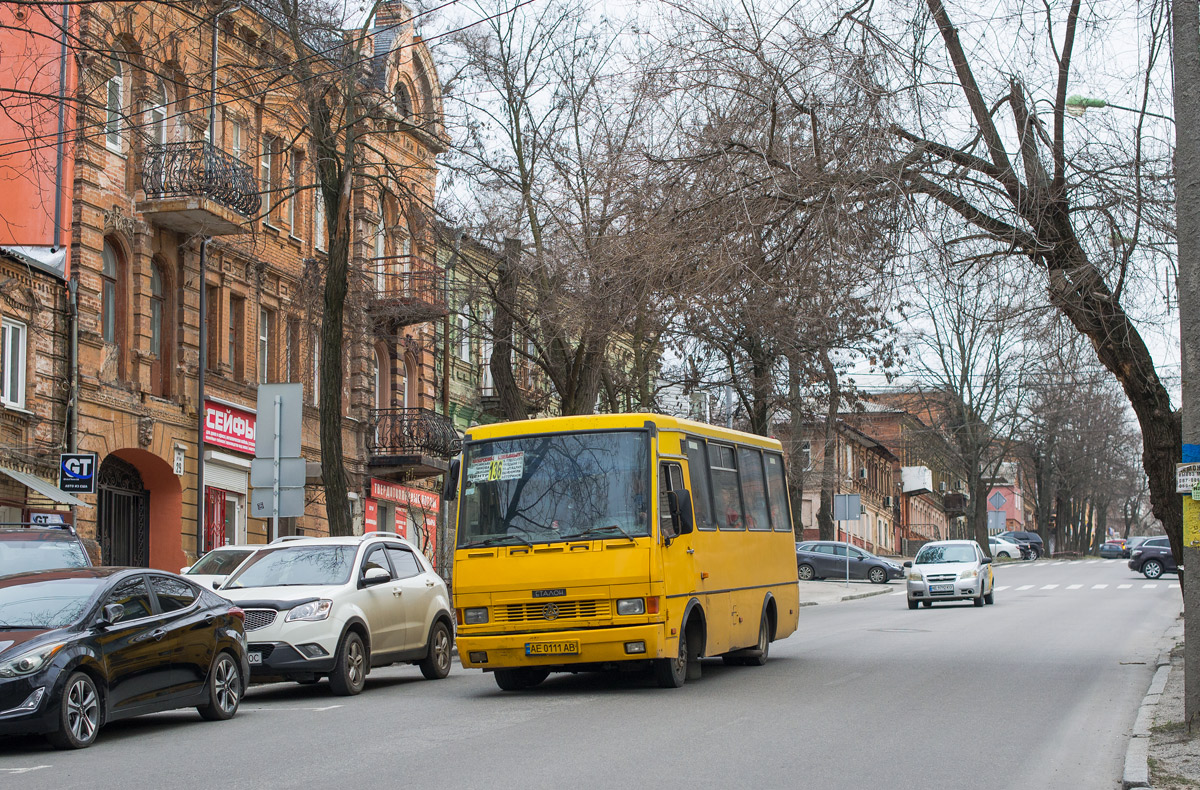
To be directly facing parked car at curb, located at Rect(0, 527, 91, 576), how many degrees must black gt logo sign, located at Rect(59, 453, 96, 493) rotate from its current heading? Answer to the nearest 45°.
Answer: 0° — it already faces it

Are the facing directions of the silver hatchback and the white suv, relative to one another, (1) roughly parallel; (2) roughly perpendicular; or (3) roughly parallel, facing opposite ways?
roughly parallel

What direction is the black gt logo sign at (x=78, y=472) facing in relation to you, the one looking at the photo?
facing the viewer

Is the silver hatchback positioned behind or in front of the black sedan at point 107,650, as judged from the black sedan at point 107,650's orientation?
behind

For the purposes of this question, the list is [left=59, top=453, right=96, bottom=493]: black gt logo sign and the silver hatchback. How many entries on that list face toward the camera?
2

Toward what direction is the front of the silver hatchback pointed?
toward the camera

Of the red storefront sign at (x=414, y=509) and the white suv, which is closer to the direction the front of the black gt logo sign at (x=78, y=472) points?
the white suv

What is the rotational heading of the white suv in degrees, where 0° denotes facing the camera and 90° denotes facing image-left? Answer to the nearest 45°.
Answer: approximately 45°

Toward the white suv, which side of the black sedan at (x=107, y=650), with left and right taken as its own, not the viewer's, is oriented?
back

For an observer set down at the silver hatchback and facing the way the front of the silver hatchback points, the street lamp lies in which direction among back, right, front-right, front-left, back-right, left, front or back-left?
front

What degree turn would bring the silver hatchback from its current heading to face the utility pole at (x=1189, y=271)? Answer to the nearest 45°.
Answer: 0° — it already faces it

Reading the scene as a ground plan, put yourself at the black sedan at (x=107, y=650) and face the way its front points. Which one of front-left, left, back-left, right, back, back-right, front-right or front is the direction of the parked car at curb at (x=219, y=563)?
back-right

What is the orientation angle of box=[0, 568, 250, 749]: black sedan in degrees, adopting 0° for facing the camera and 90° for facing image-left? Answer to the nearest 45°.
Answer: approximately 45°

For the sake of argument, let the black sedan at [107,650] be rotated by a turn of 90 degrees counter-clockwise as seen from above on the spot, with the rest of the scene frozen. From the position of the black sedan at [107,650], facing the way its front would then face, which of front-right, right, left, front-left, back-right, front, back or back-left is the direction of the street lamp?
front-left

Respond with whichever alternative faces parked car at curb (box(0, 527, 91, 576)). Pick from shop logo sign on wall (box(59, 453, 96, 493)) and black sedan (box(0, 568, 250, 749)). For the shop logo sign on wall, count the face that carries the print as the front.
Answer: the shop logo sign on wall

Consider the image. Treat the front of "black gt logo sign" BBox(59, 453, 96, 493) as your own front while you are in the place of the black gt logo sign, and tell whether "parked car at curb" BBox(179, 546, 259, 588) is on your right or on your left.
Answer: on your left
